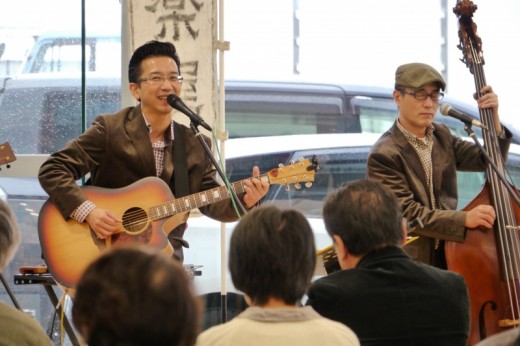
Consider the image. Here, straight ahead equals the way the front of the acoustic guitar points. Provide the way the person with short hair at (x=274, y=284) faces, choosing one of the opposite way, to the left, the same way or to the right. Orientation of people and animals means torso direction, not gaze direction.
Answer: the opposite way

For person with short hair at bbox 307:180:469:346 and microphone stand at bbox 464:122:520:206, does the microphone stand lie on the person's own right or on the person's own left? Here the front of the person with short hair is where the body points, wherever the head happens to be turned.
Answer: on the person's own right

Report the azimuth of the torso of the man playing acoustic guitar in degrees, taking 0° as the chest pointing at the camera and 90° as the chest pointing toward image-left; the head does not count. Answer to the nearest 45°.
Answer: approximately 315°

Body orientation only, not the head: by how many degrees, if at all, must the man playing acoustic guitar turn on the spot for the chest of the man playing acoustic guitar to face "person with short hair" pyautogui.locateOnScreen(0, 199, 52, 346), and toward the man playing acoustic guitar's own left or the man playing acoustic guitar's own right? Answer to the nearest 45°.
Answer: approximately 45° to the man playing acoustic guitar's own right

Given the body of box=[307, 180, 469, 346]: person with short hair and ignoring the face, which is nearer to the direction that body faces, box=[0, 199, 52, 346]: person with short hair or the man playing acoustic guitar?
the man playing acoustic guitar

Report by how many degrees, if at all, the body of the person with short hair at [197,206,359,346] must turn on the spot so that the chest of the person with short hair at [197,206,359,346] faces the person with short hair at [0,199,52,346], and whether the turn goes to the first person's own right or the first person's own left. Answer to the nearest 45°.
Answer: approximately 90° to the first person's own left

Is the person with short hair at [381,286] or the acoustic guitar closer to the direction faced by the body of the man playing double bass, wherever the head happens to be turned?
the person with short hair

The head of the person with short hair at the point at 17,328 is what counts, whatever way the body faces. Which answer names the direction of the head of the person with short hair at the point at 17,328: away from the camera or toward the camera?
away from the camera

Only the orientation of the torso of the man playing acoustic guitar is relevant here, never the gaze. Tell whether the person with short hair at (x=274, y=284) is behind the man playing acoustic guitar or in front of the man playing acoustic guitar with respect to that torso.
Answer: in front

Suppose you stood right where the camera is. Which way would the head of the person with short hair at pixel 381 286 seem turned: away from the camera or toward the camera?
away from the camera

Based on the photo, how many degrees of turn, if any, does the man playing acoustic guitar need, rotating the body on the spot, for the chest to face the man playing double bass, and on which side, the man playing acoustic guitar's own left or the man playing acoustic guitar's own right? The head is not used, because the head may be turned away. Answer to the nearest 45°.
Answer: approximately 45° to the man playing acoustic guitar's own left

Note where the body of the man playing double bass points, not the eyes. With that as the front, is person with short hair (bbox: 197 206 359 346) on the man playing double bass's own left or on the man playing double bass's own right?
on the man playing double bass's own right

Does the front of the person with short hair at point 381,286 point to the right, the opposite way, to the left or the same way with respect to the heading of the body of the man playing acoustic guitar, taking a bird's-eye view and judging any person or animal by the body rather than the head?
the opposite way

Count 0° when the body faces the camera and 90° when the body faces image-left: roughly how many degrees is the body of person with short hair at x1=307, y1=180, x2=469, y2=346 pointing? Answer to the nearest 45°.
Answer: approximately 135°

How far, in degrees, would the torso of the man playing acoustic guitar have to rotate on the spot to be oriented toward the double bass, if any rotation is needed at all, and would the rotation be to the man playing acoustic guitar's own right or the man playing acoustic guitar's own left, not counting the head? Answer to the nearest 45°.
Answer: approximately 45° to the man playing acoustic guitar's own left
